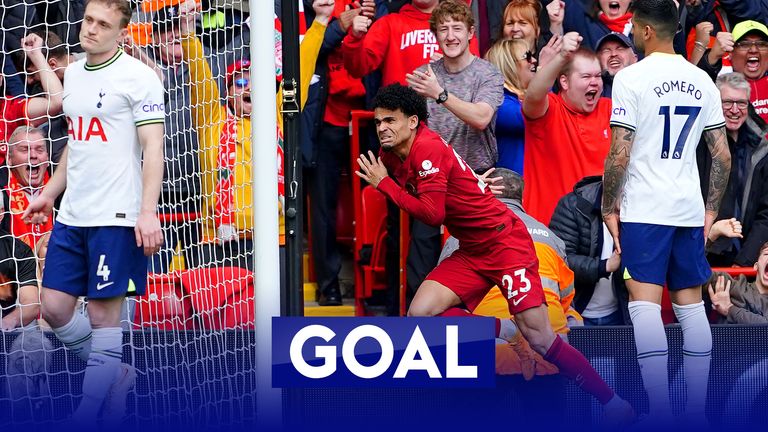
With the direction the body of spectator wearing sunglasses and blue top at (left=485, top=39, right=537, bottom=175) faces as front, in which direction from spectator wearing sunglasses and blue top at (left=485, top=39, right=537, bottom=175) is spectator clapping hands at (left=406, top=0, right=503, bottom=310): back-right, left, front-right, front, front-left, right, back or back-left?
back-right

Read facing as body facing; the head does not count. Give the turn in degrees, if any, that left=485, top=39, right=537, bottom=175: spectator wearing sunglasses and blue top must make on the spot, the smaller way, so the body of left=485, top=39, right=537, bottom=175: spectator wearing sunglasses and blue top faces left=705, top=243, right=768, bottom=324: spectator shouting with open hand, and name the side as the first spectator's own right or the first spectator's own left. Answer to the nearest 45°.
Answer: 0° — they already face them

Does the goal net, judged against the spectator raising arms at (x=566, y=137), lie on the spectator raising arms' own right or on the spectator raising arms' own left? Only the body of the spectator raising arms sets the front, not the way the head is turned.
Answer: on the spectator raising arms' own right

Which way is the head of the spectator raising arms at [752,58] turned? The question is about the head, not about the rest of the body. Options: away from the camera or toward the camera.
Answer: toward the camera

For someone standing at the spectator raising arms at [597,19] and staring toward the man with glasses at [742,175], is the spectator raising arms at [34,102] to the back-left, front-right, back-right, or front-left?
back-right

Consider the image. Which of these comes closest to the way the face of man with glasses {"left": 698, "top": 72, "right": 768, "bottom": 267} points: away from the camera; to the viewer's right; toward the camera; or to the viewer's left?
toward the camera

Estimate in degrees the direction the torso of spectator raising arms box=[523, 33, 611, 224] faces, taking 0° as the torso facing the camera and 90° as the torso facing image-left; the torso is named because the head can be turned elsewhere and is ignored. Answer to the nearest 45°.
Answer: approximately 315°

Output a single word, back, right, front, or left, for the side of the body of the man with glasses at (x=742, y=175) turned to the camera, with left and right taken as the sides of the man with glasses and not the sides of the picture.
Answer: front

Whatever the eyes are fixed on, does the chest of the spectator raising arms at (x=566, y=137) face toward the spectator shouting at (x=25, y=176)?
no

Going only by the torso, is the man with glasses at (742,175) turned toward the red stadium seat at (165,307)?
no

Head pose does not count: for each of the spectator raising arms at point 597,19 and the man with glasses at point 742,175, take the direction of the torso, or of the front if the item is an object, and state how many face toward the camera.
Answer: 2

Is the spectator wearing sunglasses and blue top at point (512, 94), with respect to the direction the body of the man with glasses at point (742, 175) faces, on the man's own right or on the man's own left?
on the man's own right

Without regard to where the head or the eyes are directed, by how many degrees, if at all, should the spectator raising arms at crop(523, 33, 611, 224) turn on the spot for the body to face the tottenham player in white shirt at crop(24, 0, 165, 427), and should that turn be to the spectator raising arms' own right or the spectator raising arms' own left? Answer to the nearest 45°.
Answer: approximately 90° to the spectator raising arms' own right
